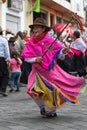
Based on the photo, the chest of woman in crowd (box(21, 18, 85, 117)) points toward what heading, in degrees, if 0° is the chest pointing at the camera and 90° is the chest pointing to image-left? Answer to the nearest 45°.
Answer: approximately 45°

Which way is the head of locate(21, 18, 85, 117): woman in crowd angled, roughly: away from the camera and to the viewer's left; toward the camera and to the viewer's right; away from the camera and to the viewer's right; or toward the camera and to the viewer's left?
toward the camera and to the viewer's left

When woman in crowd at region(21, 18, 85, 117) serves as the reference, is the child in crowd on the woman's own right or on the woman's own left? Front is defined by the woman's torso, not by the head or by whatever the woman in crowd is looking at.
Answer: on the woman's own right

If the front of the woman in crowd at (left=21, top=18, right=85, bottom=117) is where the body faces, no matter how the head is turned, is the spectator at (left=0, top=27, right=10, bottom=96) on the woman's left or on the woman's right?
on the woman's right
